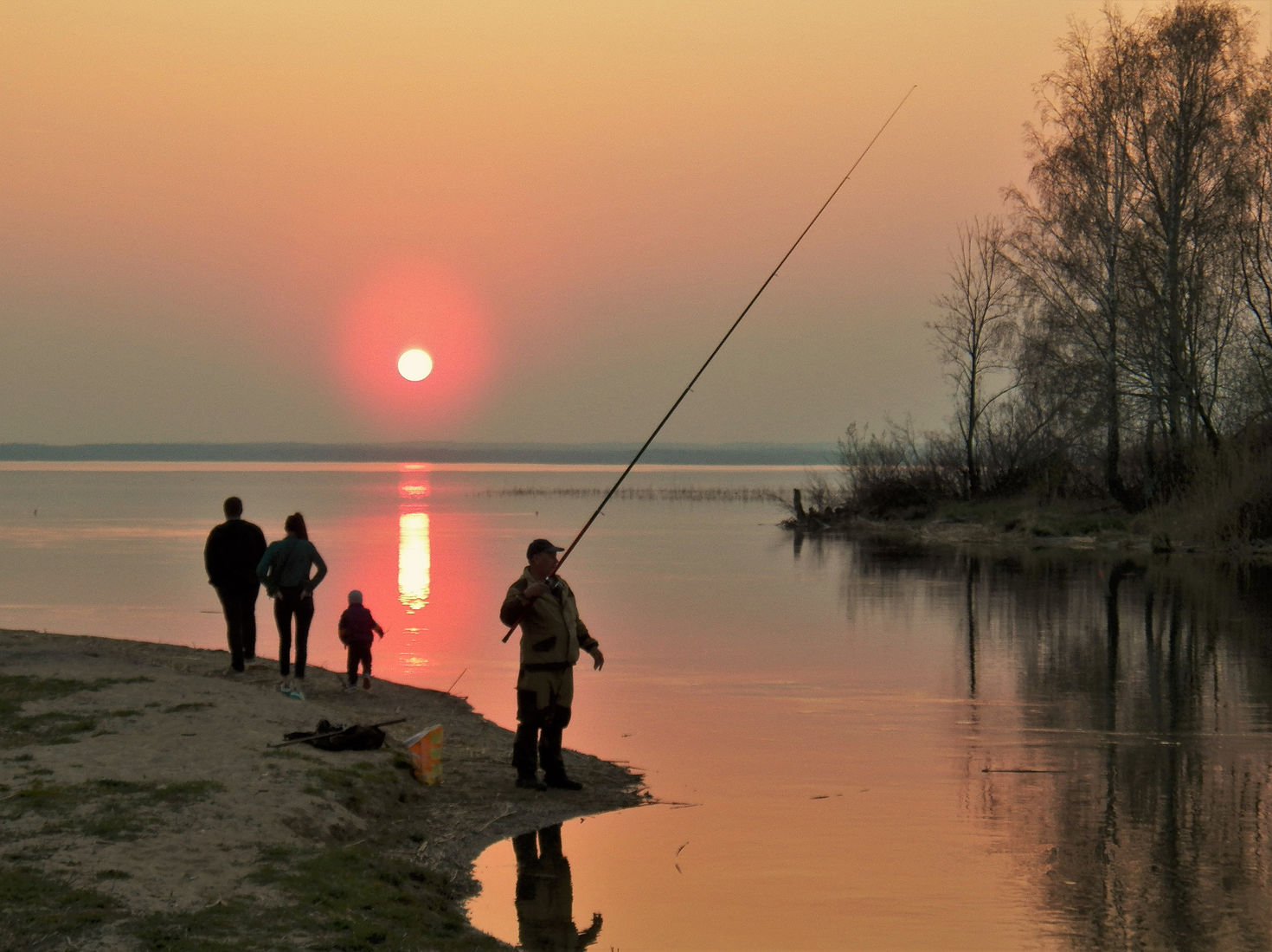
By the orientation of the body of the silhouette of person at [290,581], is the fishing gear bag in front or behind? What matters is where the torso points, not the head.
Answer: behind

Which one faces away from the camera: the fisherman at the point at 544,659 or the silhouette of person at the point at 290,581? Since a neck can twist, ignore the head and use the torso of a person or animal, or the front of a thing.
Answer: the silhouette of person

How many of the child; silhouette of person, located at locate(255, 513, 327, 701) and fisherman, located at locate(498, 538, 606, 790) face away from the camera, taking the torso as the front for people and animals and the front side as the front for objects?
2

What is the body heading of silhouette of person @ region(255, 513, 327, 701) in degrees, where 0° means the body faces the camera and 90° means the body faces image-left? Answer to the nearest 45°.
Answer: approximately 180°

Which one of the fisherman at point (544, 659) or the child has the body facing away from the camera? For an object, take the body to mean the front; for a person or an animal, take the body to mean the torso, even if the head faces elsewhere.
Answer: the child

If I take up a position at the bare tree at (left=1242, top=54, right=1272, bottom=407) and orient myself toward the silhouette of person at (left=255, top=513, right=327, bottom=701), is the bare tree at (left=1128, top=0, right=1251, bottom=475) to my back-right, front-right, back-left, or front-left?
front-right

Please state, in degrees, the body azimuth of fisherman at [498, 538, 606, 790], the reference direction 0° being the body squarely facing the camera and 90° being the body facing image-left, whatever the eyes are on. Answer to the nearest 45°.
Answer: approximately 315°

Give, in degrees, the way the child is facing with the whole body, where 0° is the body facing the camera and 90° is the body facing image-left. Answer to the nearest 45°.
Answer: approximately 180°

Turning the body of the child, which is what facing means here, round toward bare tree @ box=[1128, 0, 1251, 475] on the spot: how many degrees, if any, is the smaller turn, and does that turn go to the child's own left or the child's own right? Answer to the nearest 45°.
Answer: approximately 45° to the child's own right

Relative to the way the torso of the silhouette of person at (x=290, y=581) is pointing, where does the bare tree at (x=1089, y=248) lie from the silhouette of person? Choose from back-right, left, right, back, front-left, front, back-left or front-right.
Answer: front-right

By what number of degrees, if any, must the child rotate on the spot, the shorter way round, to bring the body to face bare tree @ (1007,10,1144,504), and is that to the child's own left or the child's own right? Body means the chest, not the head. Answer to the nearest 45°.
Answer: approximately 45° to the child's own right
